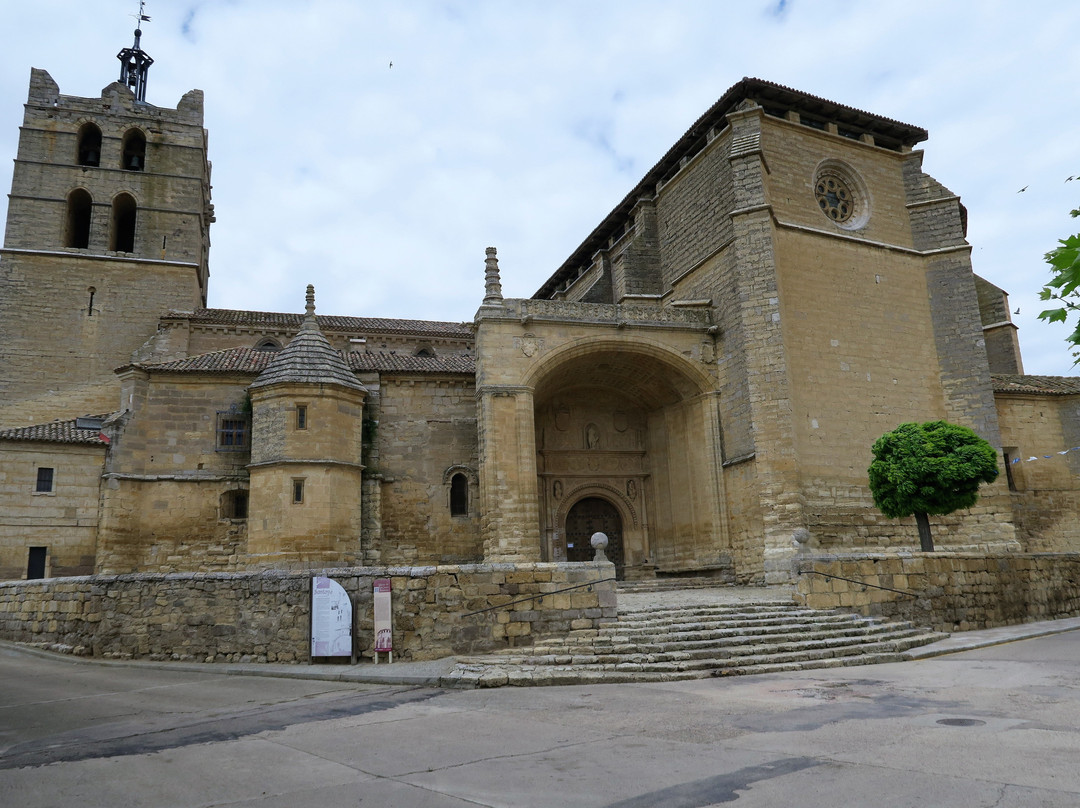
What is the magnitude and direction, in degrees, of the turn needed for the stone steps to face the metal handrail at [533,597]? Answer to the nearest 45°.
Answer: approximately 90° to its right

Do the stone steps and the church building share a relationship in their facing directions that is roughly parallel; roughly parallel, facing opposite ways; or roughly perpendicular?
roughly parallel

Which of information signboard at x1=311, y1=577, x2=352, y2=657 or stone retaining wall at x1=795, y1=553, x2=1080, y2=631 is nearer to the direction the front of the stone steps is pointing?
the information signboard

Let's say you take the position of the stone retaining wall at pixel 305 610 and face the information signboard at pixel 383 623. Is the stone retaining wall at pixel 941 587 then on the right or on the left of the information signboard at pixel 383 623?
left

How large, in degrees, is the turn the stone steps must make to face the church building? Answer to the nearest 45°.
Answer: approximately 180°

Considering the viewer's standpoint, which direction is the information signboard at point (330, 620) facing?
facing the viewer

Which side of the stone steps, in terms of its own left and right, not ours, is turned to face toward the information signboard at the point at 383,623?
right

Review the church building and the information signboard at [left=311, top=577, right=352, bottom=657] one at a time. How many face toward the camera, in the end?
2

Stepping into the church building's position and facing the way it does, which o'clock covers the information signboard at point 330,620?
The information signboard is roughly at 1 o'clock from the church building.

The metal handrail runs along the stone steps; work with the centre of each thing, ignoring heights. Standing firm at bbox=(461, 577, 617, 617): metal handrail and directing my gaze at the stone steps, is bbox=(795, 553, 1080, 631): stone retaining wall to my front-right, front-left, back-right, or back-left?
front-left

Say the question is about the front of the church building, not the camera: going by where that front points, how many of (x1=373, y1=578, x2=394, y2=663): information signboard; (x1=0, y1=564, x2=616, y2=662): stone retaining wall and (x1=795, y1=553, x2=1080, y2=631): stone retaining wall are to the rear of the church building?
0

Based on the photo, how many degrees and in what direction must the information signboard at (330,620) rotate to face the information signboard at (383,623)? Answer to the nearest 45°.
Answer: approximately 45° to its left

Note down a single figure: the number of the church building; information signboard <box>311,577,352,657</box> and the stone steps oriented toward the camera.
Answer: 3

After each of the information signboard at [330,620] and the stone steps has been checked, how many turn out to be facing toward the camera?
2

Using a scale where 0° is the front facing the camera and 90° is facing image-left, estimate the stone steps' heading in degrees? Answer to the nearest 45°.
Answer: approximately 0°

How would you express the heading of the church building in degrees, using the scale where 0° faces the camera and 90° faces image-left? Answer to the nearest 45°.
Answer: approximately 0°
